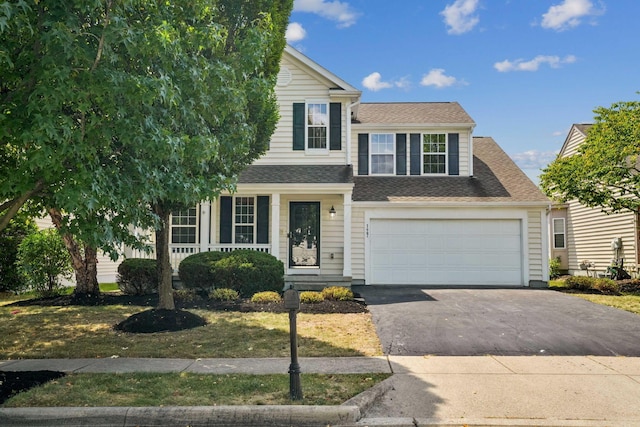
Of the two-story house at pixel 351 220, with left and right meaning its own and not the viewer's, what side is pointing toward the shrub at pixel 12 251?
right

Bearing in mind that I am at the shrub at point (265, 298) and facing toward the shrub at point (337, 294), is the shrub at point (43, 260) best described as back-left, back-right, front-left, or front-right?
back-left

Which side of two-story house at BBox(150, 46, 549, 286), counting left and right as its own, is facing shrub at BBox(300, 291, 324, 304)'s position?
front

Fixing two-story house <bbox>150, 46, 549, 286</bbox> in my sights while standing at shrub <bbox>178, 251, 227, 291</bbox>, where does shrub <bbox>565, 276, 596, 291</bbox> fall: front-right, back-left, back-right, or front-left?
front-right

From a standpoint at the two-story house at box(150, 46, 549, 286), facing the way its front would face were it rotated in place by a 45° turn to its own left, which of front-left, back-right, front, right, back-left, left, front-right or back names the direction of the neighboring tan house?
left

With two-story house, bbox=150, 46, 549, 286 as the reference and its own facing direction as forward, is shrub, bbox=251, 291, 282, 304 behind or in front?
in front

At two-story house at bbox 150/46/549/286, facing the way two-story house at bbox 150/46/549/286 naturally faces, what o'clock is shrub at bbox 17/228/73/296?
The shrub is roughly at 2 o'clock from the two-story house.

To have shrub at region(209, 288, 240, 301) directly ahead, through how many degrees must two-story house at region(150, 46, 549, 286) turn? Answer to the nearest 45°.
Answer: approximately 45° to its right

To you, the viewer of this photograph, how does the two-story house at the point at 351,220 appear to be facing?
facing the viewer

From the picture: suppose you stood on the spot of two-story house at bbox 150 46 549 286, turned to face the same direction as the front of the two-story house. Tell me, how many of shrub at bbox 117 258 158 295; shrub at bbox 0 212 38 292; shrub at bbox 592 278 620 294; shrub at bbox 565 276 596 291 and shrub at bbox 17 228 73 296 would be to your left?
2

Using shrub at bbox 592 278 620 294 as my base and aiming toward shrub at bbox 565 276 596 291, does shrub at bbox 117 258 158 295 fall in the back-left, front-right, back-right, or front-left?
front-left

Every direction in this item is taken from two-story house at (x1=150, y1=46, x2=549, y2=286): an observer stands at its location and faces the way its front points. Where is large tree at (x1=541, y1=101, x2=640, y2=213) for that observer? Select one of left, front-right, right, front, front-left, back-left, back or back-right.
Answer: left

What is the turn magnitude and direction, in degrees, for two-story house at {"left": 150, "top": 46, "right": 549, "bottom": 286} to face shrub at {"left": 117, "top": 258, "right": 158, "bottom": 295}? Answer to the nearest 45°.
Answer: approximately 45° to its right

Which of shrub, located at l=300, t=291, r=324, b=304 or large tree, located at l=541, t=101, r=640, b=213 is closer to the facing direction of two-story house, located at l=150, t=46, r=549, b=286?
the shrub
